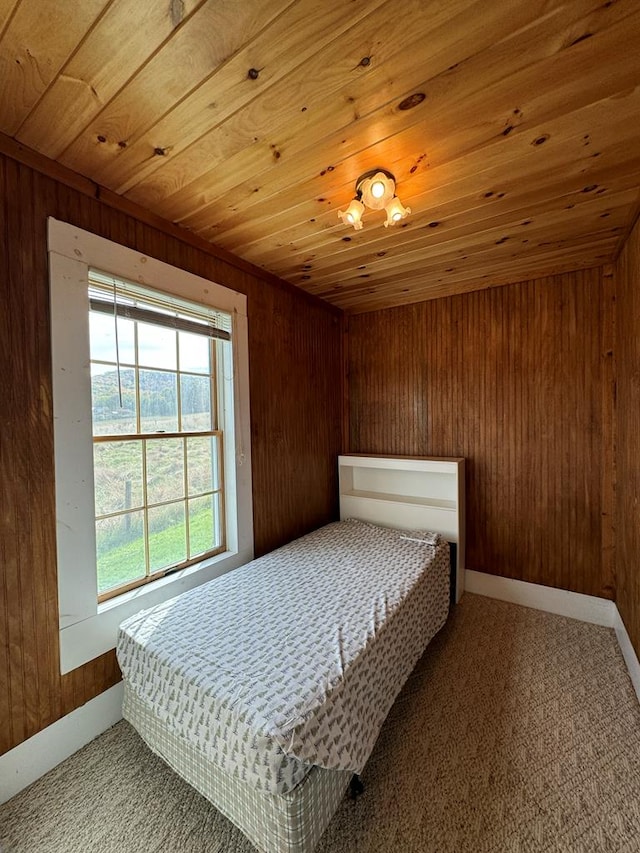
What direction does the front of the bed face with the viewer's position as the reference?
facing the viewer and to the left of the viewer
